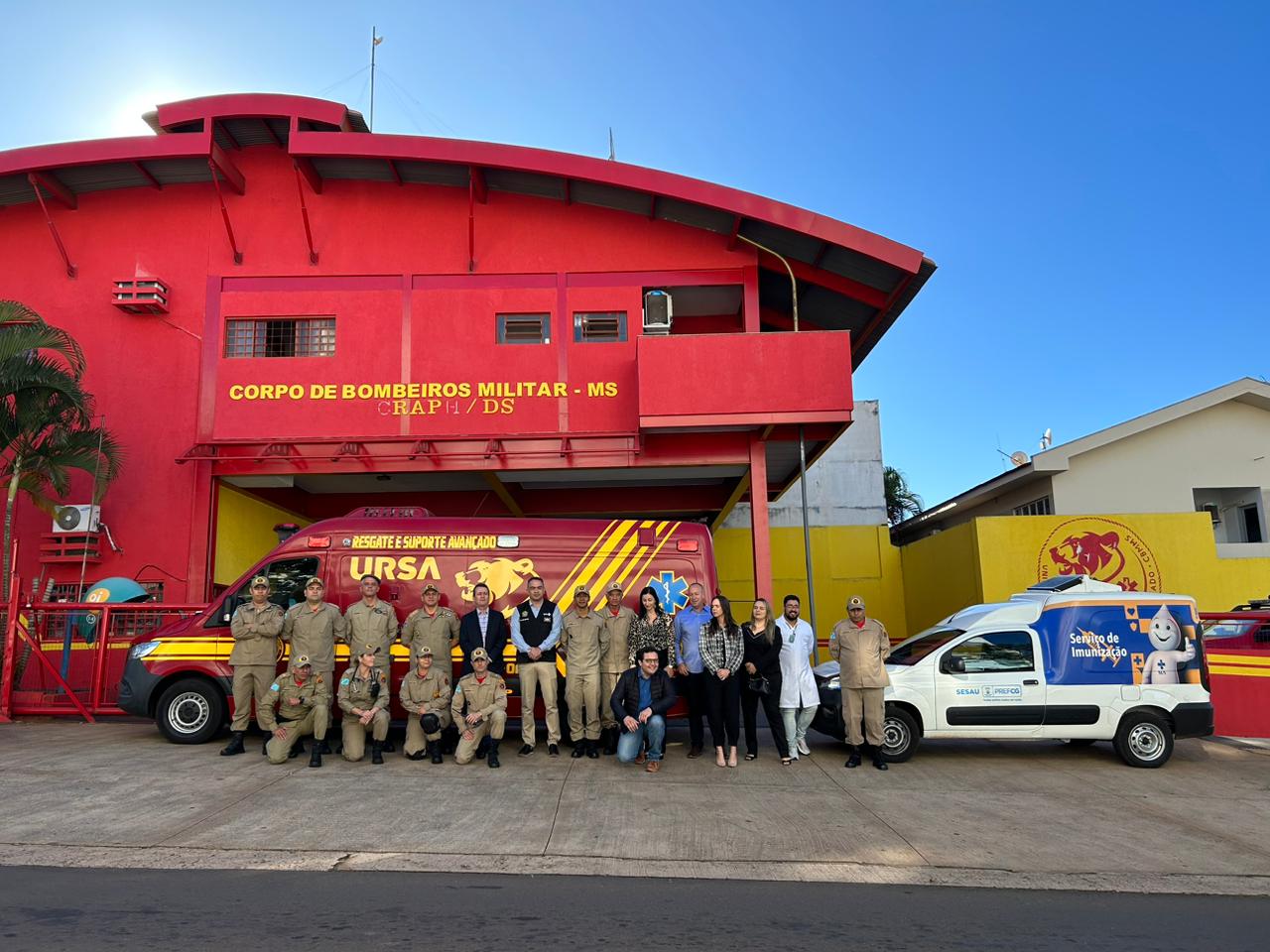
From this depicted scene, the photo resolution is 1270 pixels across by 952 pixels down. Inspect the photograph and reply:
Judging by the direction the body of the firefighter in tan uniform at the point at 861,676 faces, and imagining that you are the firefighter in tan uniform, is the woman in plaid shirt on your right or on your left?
on your right

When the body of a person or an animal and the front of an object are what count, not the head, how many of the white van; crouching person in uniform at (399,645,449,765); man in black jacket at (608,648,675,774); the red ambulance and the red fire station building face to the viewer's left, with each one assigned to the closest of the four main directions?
2

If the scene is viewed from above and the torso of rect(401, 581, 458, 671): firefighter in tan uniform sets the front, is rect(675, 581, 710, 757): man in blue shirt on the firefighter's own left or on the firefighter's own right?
on the firefighter's own left

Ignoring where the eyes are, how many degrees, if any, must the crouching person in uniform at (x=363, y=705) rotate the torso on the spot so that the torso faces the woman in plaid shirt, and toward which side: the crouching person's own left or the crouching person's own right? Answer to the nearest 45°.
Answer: approximately 90° to the crouching person's own left

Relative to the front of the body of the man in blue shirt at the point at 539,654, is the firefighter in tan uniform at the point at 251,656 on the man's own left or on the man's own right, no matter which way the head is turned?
on the man's own right

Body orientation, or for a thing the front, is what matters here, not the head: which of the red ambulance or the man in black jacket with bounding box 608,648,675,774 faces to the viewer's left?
the red ambulance

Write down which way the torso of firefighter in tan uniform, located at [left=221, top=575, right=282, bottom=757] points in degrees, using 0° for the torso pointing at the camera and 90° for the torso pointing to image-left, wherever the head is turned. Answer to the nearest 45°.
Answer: approximately 0°

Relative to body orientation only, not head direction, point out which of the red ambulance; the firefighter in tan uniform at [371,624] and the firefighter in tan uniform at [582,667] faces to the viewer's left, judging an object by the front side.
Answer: the red ambulance

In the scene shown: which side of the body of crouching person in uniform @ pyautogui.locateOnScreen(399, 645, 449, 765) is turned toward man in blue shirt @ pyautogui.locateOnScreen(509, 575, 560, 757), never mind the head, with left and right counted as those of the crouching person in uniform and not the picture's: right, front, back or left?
left

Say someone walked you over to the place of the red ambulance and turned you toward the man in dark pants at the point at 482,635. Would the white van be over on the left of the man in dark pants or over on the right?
left
